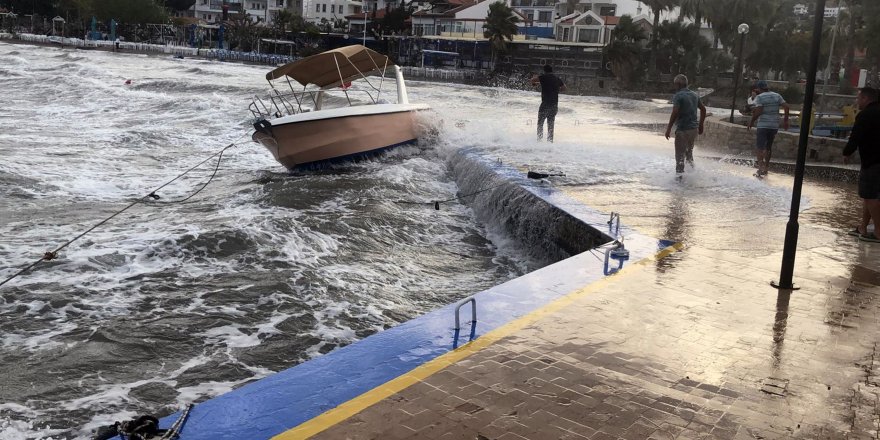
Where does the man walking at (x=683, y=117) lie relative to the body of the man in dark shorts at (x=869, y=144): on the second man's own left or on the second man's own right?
on the second man's own right

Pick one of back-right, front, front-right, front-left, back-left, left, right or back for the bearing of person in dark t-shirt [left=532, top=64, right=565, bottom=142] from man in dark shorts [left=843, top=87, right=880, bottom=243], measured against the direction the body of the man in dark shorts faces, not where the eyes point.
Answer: front-right

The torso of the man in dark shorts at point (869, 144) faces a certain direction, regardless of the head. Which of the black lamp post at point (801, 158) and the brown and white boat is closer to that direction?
the brown and white boat

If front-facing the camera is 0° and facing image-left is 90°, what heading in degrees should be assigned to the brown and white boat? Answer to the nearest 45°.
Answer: approximately 45°

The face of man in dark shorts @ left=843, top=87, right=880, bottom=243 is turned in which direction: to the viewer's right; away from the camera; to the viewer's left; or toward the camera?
to the viewer's left

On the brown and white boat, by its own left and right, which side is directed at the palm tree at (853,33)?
back

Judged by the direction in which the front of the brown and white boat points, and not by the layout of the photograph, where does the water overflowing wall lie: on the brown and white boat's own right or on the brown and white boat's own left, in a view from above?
on the brown and white boat's own left

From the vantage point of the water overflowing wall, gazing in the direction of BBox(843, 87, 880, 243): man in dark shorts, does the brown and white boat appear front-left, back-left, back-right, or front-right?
back-left

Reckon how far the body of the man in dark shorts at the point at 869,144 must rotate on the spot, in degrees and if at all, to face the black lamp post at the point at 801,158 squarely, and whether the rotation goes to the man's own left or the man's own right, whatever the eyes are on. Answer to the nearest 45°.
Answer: approximately 90° to the man's own left

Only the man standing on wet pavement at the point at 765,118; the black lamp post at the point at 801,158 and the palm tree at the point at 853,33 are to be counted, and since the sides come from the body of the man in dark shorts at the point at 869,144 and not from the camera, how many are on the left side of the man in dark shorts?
1

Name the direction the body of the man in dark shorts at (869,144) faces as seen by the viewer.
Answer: to the viewer's left
